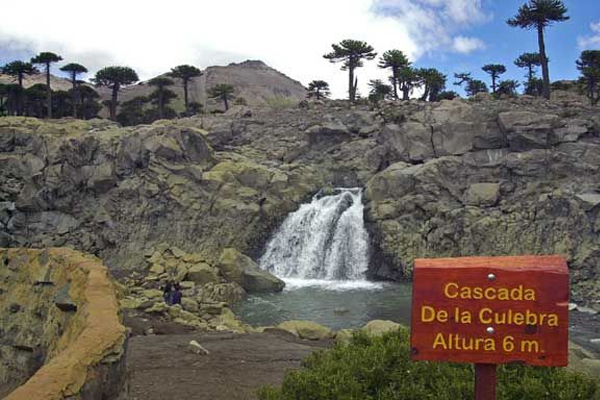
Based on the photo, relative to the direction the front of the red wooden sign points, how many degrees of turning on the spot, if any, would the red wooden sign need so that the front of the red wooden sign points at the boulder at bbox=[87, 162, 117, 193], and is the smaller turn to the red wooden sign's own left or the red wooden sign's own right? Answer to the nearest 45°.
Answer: approximately 135° to the red wooden sign's own right

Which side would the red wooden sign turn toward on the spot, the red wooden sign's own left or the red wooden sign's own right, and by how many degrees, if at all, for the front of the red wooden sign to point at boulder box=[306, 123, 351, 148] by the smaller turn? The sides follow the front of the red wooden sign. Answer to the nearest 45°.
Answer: approximately 180°

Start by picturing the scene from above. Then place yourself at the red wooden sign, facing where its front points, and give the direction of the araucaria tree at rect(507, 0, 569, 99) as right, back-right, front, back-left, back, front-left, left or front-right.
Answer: back

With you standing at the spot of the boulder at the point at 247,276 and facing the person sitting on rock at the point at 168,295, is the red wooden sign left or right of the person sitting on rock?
left

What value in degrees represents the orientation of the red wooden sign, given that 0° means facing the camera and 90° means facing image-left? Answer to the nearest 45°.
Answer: approximately 0°

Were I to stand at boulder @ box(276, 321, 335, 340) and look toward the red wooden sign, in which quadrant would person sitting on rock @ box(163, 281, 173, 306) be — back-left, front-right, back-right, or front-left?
back-right

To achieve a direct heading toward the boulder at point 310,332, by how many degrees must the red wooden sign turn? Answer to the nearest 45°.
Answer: approximately 135° to its right

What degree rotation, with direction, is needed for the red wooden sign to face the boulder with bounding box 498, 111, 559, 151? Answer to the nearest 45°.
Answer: approximately 180°

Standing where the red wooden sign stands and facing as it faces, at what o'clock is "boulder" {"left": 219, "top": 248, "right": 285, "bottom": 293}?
The boulder is roughly at 5 o'clock from the red wooden sign.

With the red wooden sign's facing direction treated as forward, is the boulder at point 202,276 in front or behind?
behind

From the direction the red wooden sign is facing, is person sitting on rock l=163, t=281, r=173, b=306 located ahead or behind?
behind
